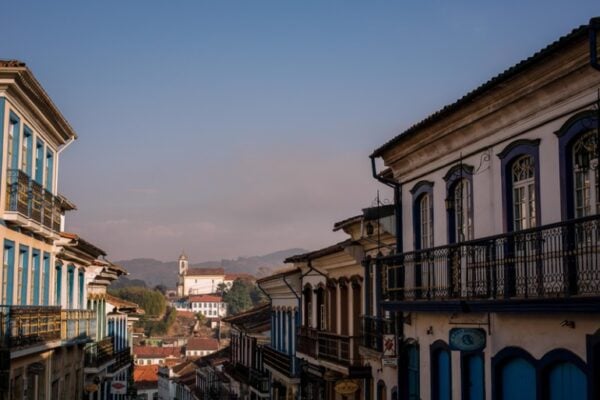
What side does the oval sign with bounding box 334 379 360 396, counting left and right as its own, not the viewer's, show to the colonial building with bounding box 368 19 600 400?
front

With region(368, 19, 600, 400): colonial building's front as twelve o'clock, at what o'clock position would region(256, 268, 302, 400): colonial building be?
region(256, 268, 302, 400): colonial building is roughly at 4 o'clock from region(368, 19, 600, 400): colonial building.

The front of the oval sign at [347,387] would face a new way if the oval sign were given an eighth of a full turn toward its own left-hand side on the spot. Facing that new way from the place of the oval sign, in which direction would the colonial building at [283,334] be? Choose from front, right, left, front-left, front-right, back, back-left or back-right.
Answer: back-left

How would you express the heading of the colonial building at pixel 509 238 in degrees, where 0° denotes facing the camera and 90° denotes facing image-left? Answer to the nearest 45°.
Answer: approximately 45°

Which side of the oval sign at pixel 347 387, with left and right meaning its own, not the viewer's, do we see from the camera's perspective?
front
